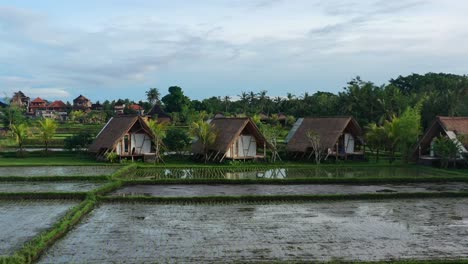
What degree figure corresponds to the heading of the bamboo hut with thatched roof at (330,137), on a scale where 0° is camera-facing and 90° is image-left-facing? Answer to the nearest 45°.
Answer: approximately 315°

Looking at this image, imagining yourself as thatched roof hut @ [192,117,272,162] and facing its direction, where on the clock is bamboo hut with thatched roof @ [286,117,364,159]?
The bamboo hut with thatched roof is roughly at 10 o'clock from the thatched roof hut.

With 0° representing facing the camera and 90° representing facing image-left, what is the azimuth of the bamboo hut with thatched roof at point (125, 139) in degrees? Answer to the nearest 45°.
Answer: approximately 315°

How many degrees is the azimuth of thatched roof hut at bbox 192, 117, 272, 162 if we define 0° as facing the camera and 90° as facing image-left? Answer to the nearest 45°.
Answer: approximately 315°
